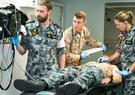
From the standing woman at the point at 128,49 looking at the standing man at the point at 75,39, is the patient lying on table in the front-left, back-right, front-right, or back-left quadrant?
front-left

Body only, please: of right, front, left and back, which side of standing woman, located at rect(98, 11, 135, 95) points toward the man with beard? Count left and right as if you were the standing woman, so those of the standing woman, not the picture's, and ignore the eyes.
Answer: front

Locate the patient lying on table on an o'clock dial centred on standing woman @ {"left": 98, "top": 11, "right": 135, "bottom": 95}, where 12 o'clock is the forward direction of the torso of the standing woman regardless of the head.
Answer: The patient lying on table is roughly at 12 o'clock from the standing woman.

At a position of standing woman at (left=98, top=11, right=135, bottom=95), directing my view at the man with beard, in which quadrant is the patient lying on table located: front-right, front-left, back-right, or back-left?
front-left

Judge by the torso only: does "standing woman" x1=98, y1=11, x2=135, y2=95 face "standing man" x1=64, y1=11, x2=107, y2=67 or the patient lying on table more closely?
the patient lying on table

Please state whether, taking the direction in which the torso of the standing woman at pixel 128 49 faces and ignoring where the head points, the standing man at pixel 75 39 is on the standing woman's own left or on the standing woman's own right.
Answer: on the standing woman's own right

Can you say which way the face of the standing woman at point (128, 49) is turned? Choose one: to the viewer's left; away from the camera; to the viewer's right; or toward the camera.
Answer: to the viewer's left

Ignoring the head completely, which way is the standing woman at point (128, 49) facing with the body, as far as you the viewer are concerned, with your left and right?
facing the viewer and to the left of the viewer

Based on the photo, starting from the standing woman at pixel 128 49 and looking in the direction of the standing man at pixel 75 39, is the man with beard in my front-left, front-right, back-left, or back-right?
front-left
